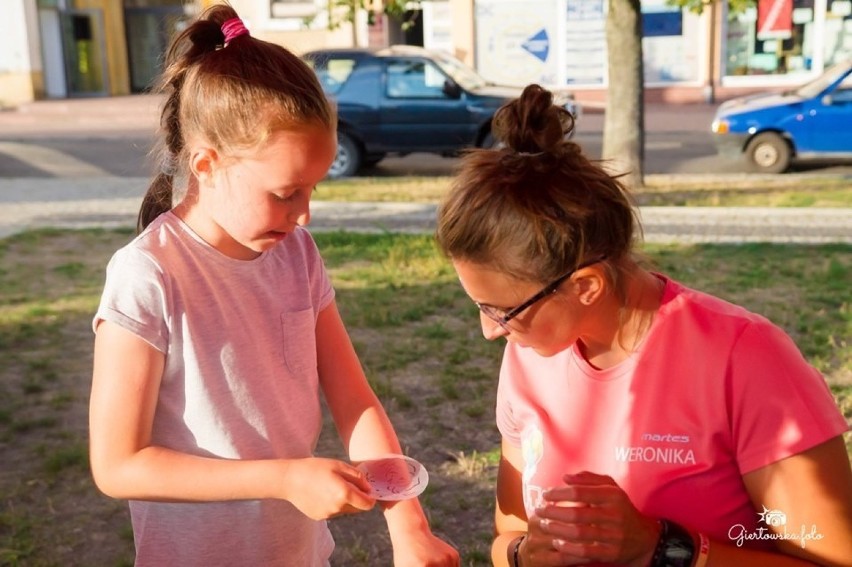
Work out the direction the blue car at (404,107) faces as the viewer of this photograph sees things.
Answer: facing to the right of the viewer

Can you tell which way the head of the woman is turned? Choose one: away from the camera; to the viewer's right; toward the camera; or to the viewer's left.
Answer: to the viewer's left

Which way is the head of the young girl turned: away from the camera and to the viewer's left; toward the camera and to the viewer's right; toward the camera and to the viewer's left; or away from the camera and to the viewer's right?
toward the camera and to the viewer's right

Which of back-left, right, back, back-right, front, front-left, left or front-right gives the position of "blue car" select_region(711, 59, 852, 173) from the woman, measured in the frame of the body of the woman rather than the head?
back-right

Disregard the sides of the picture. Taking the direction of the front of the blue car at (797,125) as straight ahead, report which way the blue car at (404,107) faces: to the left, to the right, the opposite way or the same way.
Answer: the opposite way

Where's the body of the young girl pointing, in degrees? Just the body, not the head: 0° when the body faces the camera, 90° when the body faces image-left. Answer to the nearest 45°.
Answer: approximately 315°

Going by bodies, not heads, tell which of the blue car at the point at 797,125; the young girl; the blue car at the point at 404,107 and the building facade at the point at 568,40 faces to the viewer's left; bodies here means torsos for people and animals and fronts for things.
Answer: the blue car at the point at 797,125

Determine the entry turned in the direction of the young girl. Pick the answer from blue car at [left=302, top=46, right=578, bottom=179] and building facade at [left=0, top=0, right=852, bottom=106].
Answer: the building facade

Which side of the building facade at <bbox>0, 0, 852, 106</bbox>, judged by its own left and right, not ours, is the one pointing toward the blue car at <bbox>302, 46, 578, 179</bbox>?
front

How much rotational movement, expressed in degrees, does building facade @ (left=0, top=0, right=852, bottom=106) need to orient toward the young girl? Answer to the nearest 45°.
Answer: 0° — it already faces them

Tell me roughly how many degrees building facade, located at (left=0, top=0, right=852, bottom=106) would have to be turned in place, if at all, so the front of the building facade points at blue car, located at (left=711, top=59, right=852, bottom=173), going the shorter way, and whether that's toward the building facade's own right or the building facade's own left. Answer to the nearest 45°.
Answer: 0° — it already faces it

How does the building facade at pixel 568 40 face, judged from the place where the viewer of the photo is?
facing the viewer

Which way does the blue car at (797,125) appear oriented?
to the viewer's left

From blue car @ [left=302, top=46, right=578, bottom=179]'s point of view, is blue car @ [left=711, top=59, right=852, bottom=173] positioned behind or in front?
in front

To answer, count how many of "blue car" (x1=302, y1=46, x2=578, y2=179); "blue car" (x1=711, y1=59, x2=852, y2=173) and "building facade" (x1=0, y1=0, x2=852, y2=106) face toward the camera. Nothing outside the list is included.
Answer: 1
